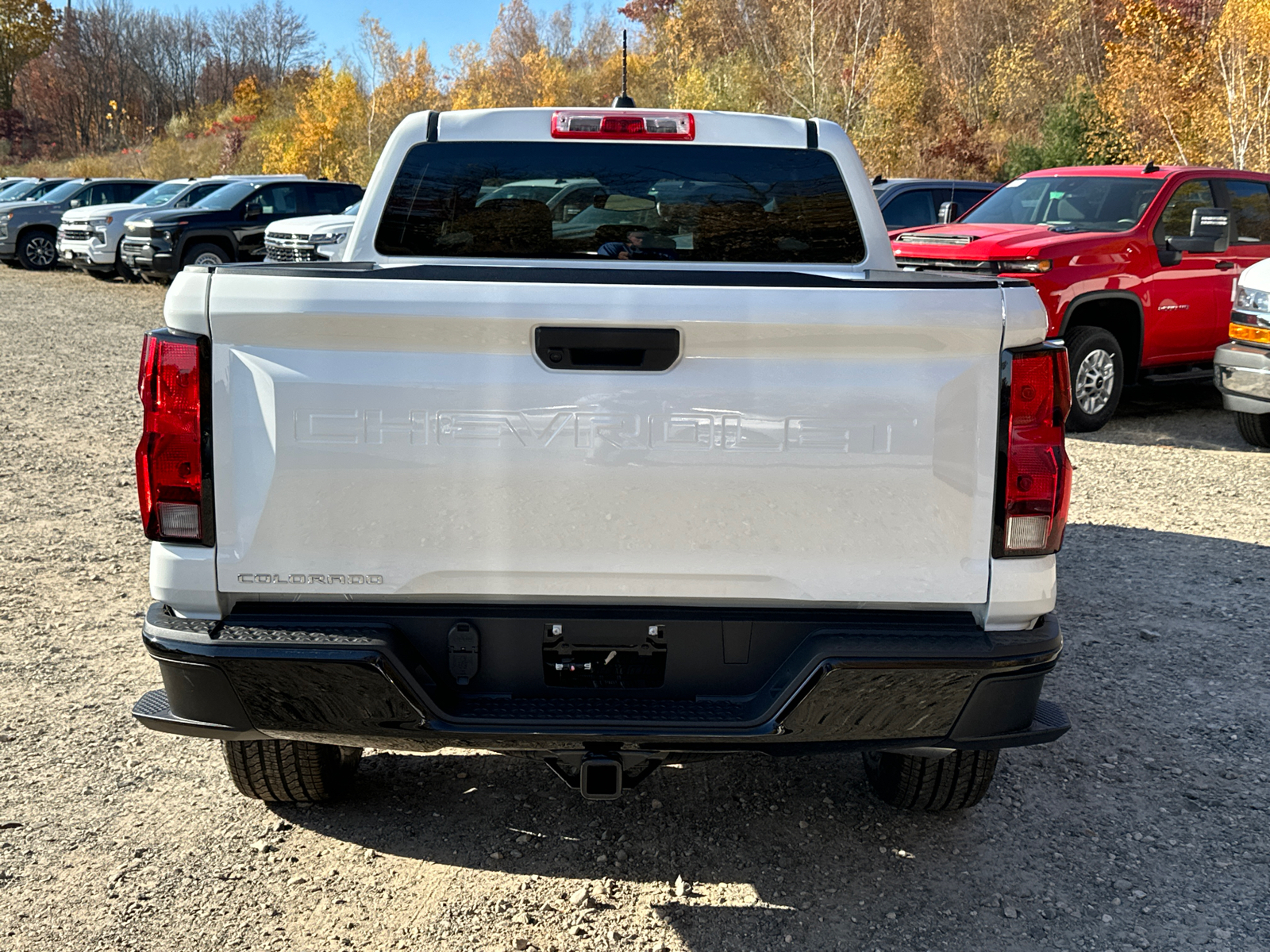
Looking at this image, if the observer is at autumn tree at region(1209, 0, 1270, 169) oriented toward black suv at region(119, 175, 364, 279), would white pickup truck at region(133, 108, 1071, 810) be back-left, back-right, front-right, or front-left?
front-left

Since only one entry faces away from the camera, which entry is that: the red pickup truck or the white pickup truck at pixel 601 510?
the white pickup truck

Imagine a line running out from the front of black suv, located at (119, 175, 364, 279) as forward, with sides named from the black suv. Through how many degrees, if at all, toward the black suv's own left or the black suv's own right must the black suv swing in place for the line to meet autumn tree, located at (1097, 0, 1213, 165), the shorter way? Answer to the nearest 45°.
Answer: approximately 135° to the black suv's own left

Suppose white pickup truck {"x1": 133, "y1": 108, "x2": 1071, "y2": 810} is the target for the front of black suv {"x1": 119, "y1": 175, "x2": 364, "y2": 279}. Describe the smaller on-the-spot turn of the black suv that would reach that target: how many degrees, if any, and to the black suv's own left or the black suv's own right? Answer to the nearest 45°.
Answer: approximately 45° to the black suv's own left

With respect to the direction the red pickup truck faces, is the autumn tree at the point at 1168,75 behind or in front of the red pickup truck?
behind

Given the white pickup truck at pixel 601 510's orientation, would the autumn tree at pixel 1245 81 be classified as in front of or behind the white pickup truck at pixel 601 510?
in front

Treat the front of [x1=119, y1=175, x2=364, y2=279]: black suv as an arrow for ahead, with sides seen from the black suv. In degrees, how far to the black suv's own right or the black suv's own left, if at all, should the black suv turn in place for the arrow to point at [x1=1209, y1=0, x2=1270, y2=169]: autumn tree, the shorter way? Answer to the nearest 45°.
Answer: approximately 135° to the black suv's own left

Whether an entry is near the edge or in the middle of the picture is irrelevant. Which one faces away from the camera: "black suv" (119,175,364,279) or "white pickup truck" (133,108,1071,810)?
the white pickup truck

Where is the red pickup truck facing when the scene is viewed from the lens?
facing the viewer and to the left of the viewer

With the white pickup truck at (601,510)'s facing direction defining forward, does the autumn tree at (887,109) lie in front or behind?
in front

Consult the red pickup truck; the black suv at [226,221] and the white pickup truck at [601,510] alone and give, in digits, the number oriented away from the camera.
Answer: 1

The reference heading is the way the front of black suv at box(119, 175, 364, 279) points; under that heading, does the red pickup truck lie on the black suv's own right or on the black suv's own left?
on the black suv's own left

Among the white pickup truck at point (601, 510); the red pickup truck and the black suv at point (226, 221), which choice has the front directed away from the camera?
the white pickup truck

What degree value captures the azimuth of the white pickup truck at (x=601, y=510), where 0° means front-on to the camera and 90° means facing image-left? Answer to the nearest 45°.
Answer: approximately 180°
